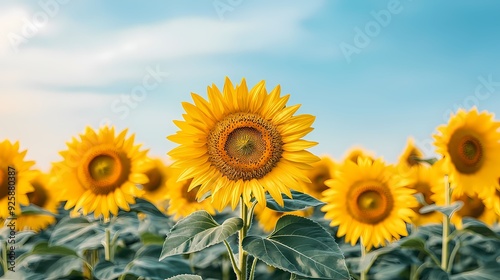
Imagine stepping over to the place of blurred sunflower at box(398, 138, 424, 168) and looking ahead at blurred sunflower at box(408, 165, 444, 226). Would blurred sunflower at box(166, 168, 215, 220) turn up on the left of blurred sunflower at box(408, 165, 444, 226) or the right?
right

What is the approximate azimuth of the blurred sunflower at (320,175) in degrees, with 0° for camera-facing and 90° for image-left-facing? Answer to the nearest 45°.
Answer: approximately 0°

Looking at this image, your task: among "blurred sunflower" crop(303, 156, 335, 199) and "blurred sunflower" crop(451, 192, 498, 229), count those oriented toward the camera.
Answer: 2

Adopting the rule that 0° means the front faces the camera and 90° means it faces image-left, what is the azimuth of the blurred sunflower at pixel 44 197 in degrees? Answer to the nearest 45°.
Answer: approximately 0°
